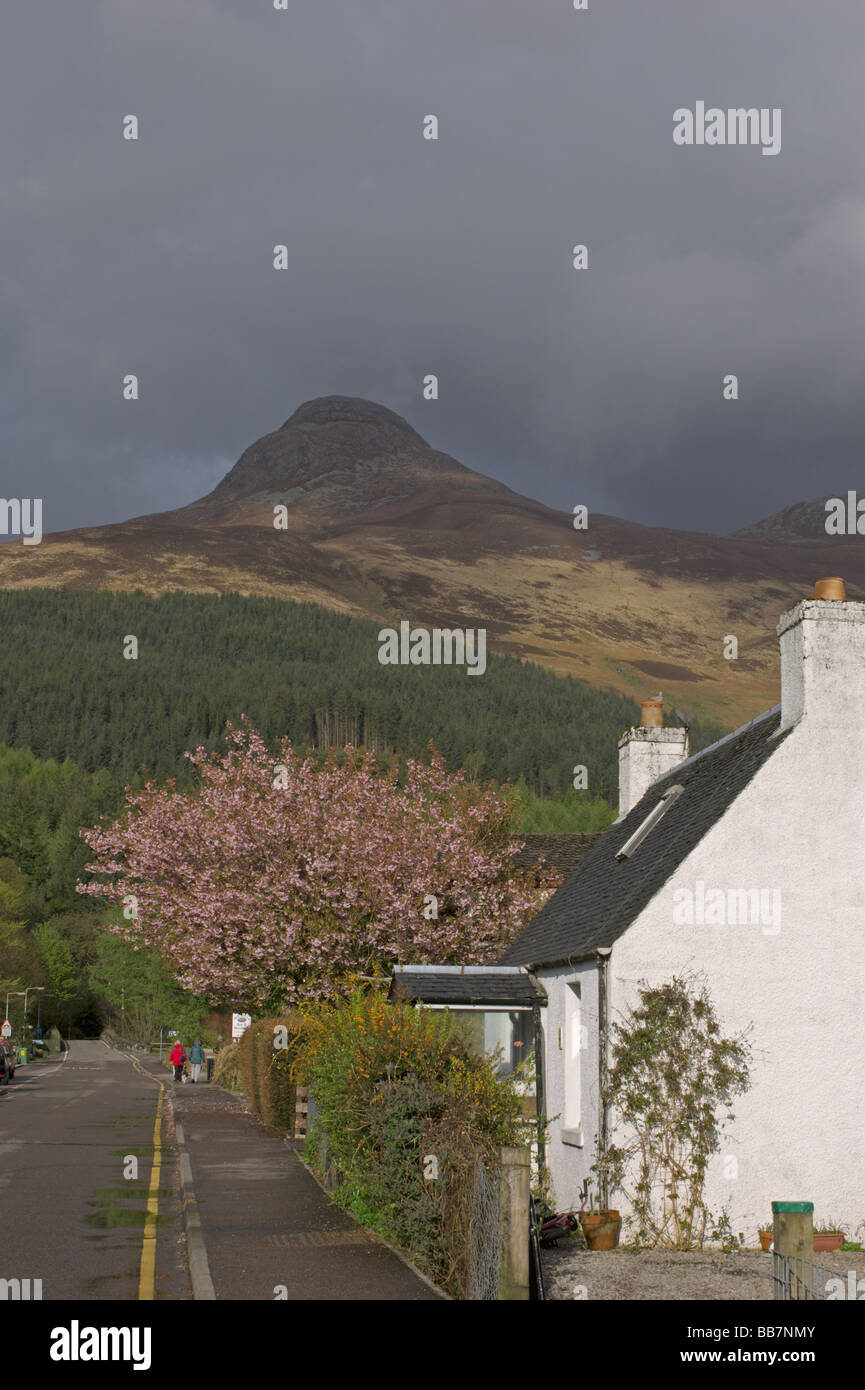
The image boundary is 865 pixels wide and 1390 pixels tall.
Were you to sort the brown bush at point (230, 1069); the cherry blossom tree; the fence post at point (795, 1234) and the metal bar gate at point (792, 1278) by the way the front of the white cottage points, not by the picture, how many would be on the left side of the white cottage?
2

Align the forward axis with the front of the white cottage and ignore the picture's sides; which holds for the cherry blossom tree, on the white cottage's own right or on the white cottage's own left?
on the white cottage's own right

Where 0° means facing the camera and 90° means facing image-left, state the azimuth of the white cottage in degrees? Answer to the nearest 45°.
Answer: approximately 90°

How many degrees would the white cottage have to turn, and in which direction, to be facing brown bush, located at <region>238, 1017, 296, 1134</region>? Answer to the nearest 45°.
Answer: approximately 45° to its right

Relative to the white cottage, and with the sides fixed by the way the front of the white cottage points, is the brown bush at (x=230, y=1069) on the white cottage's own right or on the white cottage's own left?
on the white cottage's own right

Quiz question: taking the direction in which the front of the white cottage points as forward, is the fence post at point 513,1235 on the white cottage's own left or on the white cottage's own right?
on the white cottage's own left

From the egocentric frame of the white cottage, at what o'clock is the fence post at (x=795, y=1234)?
The fence post is roughly at 9 o'clock from the white cottage.

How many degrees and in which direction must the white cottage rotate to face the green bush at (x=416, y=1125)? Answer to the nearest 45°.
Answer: approximately 45° to its left
